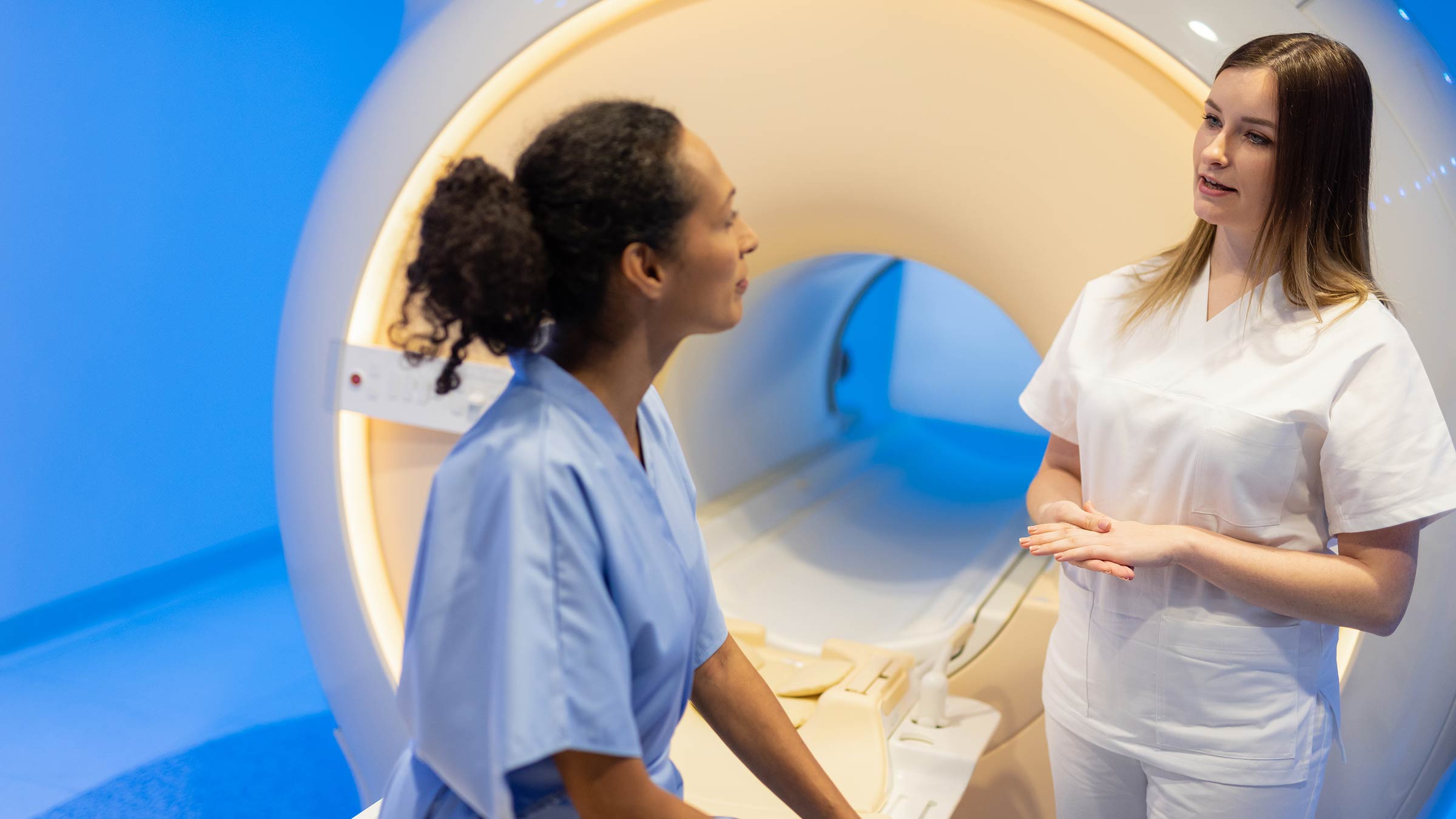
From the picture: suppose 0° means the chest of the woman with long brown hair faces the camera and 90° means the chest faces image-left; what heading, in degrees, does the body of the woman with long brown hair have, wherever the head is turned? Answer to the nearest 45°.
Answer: approximately 45°

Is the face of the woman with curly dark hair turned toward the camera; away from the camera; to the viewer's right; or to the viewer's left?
to the viewer's right

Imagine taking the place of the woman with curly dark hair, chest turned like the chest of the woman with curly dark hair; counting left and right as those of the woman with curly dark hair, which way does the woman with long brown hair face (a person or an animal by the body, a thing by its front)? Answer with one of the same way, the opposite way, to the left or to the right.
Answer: the opposite way

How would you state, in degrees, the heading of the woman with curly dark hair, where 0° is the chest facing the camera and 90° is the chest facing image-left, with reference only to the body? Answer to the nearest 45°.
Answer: approximately 270°

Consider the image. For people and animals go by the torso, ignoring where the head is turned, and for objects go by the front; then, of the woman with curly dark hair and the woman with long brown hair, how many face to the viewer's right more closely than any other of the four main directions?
1
